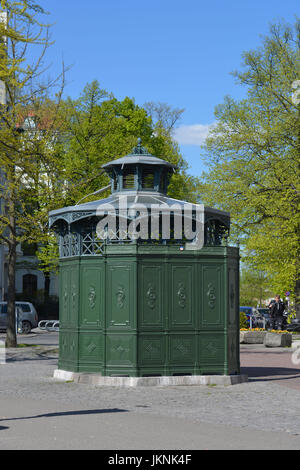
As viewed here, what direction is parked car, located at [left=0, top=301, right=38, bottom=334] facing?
to the viewer's left

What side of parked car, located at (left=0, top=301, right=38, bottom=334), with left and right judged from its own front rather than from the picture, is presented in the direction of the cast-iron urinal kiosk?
left

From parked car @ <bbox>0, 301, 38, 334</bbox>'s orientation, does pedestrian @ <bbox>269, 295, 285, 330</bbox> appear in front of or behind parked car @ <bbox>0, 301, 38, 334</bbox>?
behind

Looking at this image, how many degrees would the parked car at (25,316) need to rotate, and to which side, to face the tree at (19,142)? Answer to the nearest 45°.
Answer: approximately 90° to its left

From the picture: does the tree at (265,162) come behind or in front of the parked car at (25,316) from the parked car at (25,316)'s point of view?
behind

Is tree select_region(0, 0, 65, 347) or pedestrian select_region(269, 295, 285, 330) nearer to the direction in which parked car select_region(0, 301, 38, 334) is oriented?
the tree
